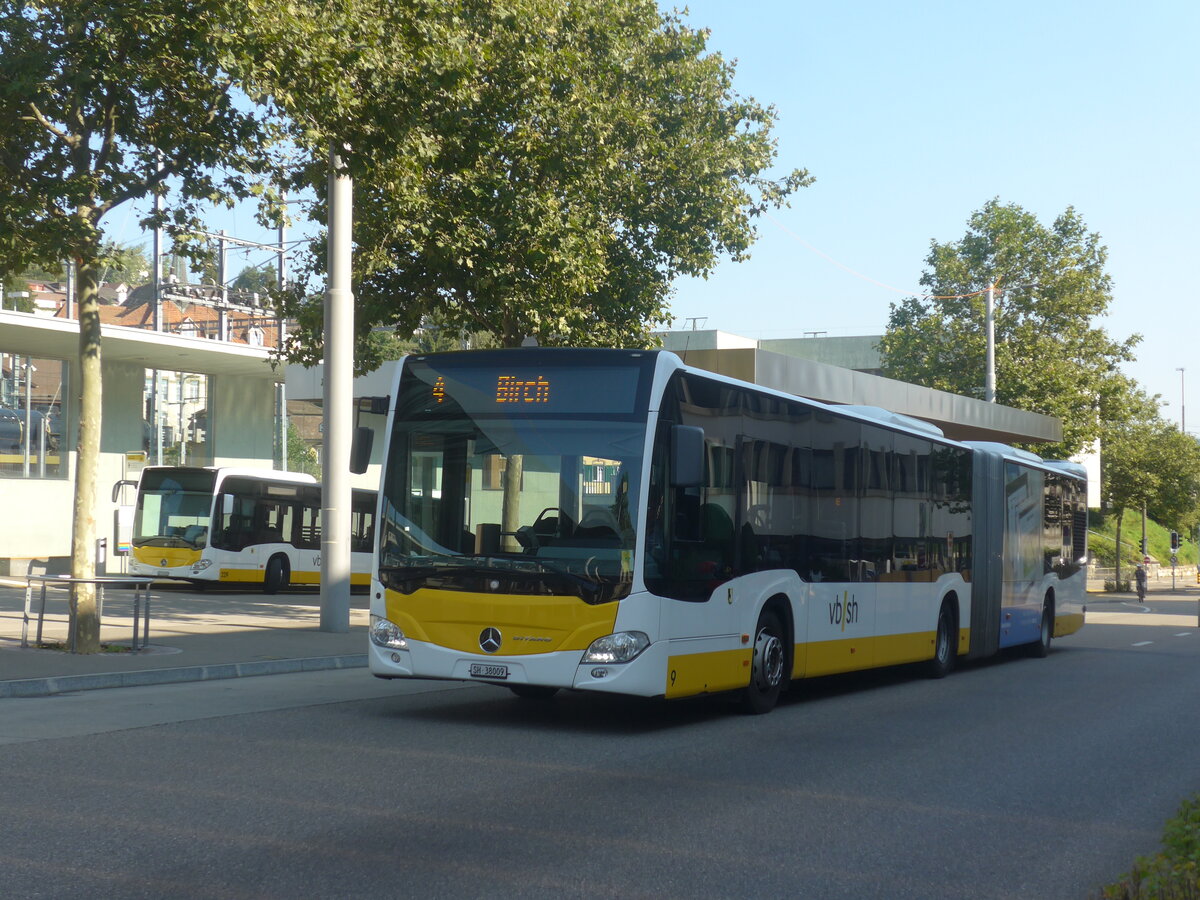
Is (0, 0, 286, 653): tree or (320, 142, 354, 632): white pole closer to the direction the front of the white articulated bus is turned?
the tree

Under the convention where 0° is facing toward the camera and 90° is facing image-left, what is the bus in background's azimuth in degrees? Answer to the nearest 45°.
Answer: approximately 45°

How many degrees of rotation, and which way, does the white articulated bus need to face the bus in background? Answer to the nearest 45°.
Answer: approximately 90° to its right

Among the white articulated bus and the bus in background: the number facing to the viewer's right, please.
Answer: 0

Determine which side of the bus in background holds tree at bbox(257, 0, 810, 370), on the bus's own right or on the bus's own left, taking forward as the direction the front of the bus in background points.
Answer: on the bus's own left

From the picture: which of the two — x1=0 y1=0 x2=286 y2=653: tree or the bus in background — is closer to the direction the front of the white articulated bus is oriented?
the tree

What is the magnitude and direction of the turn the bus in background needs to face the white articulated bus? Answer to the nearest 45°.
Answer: approximately 45° to its left
